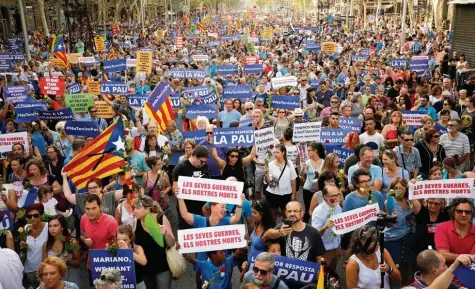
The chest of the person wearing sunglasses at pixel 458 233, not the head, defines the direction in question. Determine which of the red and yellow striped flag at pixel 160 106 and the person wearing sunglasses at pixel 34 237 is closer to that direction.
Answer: the person wearing sunglasses

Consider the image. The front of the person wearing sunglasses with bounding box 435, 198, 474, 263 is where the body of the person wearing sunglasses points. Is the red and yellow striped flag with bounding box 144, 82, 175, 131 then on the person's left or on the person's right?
on the person's right

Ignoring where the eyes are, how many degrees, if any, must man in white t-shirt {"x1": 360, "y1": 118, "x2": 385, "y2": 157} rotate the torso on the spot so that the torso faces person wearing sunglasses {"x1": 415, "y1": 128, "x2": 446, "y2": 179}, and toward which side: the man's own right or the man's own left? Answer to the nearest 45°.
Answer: approximately 45° to the man's own left

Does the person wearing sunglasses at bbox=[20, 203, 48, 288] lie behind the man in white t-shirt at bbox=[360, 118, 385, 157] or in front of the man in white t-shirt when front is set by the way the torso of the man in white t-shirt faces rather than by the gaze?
in front

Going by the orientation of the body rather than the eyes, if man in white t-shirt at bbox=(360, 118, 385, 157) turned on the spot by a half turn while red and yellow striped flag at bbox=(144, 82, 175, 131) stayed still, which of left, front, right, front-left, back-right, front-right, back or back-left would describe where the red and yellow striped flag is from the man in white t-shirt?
left

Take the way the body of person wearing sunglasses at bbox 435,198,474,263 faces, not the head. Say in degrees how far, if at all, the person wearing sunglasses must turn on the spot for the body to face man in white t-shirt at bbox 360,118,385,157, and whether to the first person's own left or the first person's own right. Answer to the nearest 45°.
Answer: approximately 135° to the first person's own right

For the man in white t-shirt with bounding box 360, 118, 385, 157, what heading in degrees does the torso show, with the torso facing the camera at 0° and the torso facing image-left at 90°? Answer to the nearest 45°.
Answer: approximately 0°

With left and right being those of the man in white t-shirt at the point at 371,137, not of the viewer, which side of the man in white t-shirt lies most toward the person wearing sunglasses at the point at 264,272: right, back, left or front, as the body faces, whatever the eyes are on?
front

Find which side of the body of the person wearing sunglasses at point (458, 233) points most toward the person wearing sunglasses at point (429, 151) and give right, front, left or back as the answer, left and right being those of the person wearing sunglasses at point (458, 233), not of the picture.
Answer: back

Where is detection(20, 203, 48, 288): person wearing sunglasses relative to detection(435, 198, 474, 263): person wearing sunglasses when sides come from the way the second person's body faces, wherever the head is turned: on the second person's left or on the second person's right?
on the second person's right

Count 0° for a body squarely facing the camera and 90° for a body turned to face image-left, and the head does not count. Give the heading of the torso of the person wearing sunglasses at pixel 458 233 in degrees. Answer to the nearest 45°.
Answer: approximately 0°

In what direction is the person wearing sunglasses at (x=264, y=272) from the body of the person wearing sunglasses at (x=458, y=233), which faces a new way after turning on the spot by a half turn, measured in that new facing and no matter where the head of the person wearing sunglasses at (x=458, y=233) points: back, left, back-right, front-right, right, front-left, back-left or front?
back-left

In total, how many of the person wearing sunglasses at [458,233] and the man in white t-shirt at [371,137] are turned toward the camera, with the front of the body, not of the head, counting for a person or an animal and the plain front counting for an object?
2

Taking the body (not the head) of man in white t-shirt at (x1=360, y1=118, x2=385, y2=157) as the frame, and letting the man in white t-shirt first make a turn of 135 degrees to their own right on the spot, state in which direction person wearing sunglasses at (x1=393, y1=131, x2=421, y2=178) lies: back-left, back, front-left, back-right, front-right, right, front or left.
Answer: back
